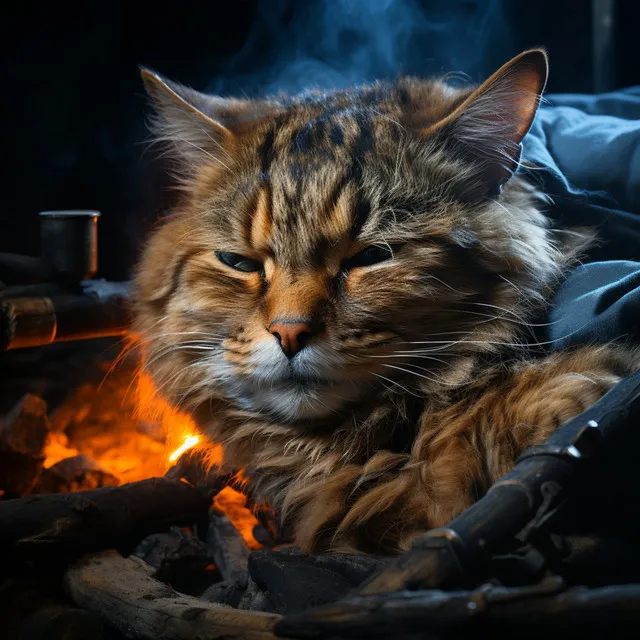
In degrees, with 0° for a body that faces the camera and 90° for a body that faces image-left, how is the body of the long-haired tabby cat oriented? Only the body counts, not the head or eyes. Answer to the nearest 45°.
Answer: approximately 45°

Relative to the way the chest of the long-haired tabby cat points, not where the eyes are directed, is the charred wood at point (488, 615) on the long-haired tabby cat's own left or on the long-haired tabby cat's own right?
on the long-haired tabby cat's own left

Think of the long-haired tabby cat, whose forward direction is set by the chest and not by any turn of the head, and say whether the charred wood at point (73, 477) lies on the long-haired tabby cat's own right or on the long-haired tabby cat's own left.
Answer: on the long-haired tabby cat's own right
